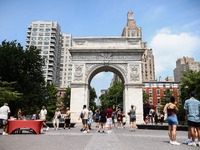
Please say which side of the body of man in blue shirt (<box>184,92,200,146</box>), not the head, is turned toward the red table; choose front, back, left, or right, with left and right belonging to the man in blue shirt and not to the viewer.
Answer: left

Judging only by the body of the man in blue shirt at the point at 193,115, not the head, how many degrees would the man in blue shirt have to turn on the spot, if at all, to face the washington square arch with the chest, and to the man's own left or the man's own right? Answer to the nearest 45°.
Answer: approximately 45° to the man's own left

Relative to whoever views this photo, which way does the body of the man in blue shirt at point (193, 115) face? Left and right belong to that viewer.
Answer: facing away from the viewer

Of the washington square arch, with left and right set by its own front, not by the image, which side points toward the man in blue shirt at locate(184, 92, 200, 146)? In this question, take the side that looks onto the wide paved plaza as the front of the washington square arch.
front

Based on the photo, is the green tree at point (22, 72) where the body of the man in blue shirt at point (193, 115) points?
no

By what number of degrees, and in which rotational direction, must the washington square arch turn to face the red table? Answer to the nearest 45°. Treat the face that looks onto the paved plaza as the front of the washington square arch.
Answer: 0° — it already faces it

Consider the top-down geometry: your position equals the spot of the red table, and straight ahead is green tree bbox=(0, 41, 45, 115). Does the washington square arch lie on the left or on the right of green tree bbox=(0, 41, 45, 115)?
right

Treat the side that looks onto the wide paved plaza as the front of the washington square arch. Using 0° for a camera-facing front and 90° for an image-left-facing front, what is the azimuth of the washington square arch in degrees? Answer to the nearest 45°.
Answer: approximately 0°

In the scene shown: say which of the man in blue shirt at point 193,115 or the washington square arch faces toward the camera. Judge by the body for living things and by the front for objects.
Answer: the washington square arch

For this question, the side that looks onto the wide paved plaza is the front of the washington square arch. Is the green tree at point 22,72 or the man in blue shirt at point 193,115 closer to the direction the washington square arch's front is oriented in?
the man in blue shirt

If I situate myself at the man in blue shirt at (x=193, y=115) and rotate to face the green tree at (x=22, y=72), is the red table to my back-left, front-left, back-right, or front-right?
front-left
